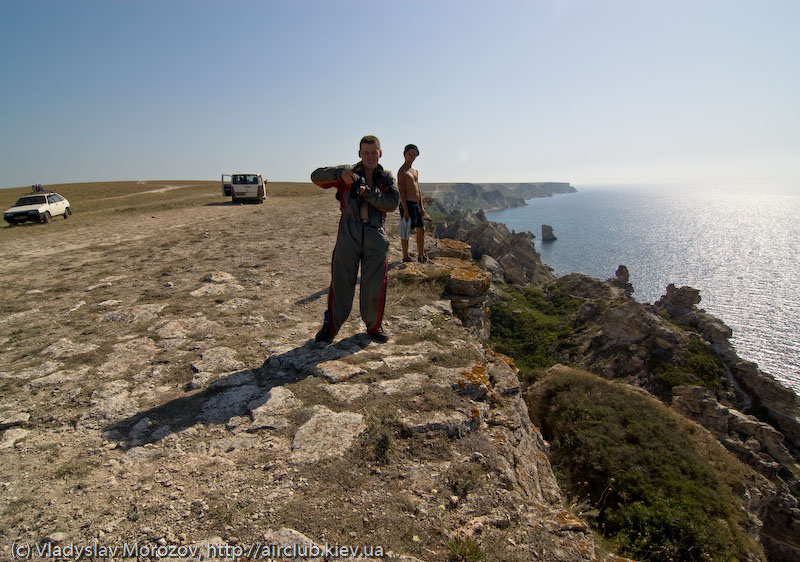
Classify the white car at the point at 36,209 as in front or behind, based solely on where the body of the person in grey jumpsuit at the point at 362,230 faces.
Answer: behind

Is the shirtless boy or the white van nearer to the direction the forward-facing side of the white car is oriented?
the shirtless boy

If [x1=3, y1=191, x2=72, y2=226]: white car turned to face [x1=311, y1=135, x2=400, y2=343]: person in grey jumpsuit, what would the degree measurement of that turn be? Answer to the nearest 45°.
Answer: approximately 45° to its left

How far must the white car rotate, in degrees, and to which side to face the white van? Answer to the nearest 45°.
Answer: approximately 135° to its left

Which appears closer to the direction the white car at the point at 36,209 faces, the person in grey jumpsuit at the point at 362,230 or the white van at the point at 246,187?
the person in grey jumpsuit

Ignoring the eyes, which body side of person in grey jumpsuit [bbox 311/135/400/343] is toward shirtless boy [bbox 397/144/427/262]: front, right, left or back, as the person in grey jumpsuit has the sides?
back

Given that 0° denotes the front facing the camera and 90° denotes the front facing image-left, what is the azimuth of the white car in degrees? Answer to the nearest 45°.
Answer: approximately 45°

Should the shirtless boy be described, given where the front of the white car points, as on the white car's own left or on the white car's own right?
on the white car's own left

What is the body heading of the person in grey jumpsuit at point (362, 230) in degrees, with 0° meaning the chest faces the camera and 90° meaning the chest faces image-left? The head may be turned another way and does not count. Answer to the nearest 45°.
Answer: approximately 0°

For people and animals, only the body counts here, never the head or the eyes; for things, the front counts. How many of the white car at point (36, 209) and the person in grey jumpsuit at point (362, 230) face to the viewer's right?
0

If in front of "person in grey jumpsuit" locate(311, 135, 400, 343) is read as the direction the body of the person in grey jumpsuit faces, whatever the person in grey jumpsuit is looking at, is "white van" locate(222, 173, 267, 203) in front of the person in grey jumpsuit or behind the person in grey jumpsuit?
behind
